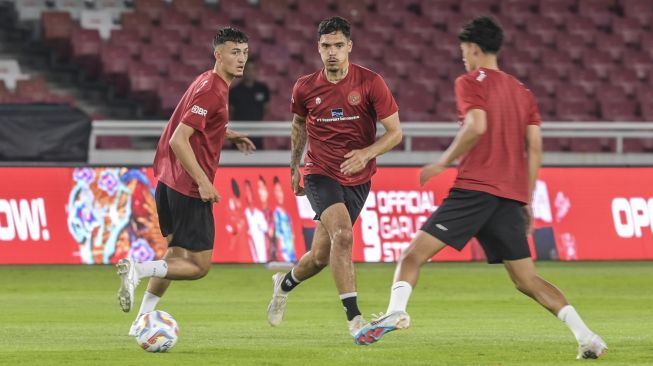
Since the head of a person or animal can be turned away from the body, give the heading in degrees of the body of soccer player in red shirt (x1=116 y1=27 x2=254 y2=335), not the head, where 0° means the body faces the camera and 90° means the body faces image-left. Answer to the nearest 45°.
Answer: approximately 270°

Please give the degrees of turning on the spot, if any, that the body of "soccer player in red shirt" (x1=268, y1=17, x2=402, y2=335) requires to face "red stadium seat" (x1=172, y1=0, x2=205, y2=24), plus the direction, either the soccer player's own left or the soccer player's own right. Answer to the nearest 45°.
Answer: approximately 180°

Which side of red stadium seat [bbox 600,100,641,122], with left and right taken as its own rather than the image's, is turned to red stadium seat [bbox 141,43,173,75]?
right

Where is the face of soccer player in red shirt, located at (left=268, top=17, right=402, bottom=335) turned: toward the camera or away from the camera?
toward the camera

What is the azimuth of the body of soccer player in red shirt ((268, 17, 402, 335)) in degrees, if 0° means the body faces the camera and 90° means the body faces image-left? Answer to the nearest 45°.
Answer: approximately 0°

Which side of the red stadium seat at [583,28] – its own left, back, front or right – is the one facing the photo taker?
front

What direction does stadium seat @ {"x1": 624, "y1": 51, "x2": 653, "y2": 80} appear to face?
toward the camera

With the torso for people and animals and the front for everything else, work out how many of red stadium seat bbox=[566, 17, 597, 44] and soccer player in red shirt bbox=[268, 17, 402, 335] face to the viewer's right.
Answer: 0

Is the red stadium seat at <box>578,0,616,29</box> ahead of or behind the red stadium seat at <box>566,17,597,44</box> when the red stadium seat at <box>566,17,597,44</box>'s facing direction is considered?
behind

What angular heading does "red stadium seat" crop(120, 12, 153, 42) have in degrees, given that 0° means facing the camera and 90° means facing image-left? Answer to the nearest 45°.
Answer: approximately 0°

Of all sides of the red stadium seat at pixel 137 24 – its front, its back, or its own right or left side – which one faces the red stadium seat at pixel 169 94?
front

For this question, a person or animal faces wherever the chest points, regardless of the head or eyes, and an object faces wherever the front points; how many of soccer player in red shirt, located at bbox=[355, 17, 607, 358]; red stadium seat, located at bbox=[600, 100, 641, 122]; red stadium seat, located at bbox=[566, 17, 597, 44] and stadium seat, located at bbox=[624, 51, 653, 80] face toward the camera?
3

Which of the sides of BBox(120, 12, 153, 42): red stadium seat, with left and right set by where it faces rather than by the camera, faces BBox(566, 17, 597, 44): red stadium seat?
left

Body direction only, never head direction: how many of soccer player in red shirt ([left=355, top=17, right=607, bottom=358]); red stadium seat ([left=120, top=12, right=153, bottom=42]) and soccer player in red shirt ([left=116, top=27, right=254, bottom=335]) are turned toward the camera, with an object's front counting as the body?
1

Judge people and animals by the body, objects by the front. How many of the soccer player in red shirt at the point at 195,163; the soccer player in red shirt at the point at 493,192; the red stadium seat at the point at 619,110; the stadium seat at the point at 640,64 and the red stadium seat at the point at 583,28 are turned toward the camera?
3

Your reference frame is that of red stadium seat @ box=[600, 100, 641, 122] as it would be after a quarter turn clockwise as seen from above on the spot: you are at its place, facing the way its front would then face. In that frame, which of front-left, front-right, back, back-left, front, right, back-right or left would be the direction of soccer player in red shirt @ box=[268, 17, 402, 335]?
left

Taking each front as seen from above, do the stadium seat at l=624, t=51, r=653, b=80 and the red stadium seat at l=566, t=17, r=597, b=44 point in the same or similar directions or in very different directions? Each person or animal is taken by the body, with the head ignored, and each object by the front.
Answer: same or similar directions

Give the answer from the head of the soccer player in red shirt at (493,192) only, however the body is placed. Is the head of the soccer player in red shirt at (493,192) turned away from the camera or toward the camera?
away from the camera
